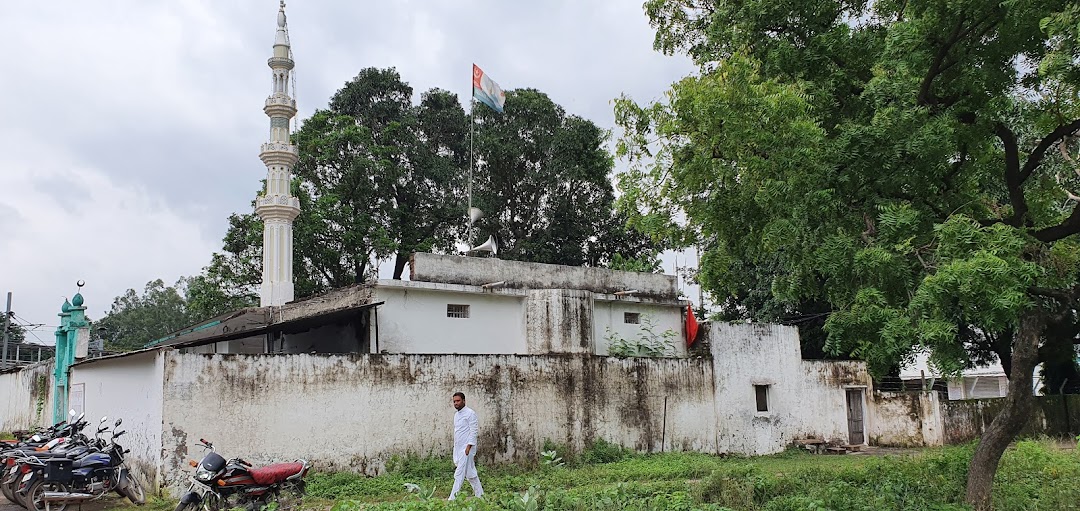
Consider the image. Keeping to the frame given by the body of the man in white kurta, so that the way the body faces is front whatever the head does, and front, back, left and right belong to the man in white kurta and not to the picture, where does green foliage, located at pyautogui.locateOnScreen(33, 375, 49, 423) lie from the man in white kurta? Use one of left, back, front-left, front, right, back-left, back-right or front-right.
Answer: right

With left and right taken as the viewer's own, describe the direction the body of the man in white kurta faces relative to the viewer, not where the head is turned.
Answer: facing the viewer and to the left of the viewer

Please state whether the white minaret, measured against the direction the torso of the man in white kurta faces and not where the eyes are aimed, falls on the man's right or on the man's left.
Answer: on the man's right

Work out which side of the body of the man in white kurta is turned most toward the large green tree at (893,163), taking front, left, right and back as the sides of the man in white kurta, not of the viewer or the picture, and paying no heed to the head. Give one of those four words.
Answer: left

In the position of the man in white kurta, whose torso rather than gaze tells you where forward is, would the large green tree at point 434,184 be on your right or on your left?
on your right

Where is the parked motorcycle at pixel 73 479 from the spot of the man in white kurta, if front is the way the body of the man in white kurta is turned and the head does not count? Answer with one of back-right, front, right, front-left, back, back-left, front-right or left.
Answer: front-right

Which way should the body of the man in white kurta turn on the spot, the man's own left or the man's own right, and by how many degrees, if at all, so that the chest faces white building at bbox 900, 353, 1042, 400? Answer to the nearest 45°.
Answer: approximately 180°

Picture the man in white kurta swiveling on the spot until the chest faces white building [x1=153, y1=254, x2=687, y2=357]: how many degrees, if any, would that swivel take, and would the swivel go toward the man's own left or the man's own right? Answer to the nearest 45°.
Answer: approximately 135° to the man's own right

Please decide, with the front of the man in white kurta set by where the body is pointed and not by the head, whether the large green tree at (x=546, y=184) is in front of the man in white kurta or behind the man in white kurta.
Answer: behind

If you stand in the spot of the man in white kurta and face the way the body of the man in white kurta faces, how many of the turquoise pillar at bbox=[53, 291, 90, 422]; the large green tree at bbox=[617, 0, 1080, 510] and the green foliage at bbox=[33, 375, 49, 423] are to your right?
2

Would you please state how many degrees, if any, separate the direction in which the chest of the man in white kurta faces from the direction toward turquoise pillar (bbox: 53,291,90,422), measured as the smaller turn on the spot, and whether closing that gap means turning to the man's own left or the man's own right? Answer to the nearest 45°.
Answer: approximately 90° to the man's own right
